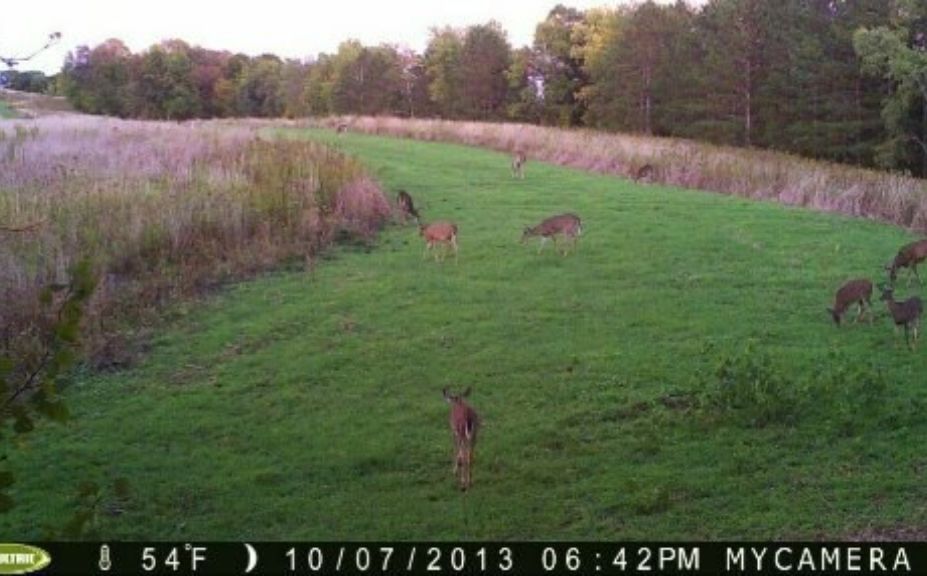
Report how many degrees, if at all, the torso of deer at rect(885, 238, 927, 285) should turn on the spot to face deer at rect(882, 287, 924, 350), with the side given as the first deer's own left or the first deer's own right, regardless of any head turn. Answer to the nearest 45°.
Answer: approximately 90° to the first deer's own left

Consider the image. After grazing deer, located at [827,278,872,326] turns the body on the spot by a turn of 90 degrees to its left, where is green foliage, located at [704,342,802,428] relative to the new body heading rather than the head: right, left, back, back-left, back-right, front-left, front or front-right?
front

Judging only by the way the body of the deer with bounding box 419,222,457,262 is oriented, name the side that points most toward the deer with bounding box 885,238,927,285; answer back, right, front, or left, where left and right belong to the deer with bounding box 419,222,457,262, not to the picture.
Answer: back

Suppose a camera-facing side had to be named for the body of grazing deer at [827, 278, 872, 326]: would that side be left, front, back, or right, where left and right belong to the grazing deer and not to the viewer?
left

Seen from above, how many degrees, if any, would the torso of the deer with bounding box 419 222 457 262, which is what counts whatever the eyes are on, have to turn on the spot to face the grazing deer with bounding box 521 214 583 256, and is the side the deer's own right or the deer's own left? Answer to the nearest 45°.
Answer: approximately 180°

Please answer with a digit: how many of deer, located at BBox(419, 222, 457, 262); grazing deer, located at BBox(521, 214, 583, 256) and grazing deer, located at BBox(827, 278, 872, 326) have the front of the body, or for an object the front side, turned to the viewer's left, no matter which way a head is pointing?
3

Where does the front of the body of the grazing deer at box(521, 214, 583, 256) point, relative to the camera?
to the viewer's left

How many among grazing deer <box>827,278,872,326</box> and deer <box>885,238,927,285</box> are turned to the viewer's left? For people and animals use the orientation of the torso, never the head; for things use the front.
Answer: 2

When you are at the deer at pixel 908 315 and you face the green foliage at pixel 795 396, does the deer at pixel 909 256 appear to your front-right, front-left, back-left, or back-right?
back-right

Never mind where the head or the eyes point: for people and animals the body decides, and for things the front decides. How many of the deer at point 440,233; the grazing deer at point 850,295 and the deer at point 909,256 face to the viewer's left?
3

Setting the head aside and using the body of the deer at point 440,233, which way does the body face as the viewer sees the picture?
to the viewer's left

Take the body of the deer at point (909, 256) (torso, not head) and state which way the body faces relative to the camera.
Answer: to the viewer's left

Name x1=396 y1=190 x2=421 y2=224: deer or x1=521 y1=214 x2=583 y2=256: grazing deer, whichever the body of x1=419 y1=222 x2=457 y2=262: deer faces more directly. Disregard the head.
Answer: the deer

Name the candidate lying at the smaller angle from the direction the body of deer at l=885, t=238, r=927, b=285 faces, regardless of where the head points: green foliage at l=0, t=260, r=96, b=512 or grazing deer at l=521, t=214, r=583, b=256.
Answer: the grazing deer

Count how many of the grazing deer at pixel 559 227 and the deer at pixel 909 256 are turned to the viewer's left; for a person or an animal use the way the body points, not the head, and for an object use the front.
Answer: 2
